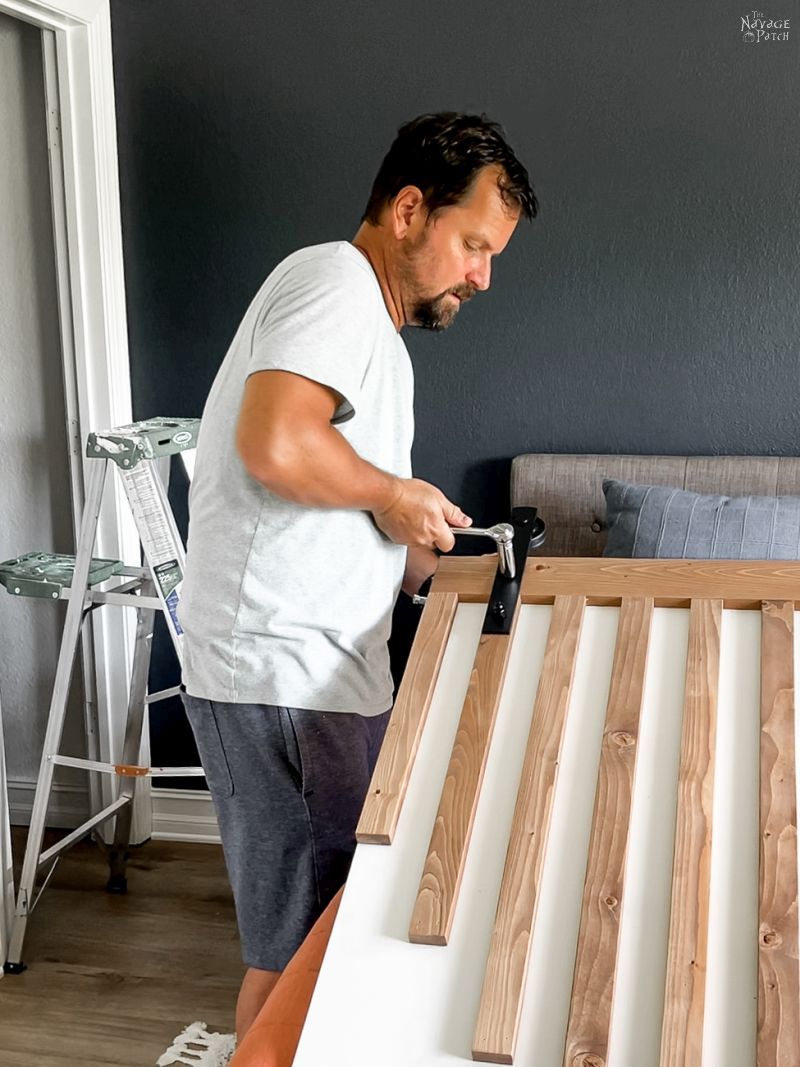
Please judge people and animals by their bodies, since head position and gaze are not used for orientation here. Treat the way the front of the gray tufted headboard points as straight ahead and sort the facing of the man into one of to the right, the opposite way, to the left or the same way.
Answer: to the left

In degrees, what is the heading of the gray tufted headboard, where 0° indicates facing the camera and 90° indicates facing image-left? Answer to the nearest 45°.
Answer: approximately 0°

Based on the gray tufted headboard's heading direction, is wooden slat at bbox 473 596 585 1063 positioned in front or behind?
in front

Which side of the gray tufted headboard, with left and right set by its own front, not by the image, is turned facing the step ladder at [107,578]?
right

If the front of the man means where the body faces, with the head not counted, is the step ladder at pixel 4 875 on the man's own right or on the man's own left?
on the man's own left

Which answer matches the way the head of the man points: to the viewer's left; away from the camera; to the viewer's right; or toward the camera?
to the viewer's right

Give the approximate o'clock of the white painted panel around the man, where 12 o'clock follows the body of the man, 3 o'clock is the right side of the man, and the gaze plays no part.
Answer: The white painted panel is roughly at 2 o'clock from the man.

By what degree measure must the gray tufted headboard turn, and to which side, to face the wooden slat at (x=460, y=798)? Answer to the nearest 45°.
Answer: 0° — it already faces it

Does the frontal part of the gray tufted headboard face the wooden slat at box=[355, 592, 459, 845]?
yes

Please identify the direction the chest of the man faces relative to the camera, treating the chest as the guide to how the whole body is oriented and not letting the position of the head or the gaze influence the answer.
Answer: to the viewer's right

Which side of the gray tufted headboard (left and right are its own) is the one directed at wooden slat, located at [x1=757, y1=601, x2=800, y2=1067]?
front

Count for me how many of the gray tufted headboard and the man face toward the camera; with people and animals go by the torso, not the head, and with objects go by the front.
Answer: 1

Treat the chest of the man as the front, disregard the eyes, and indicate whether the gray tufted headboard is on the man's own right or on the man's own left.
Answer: on the man's own left
